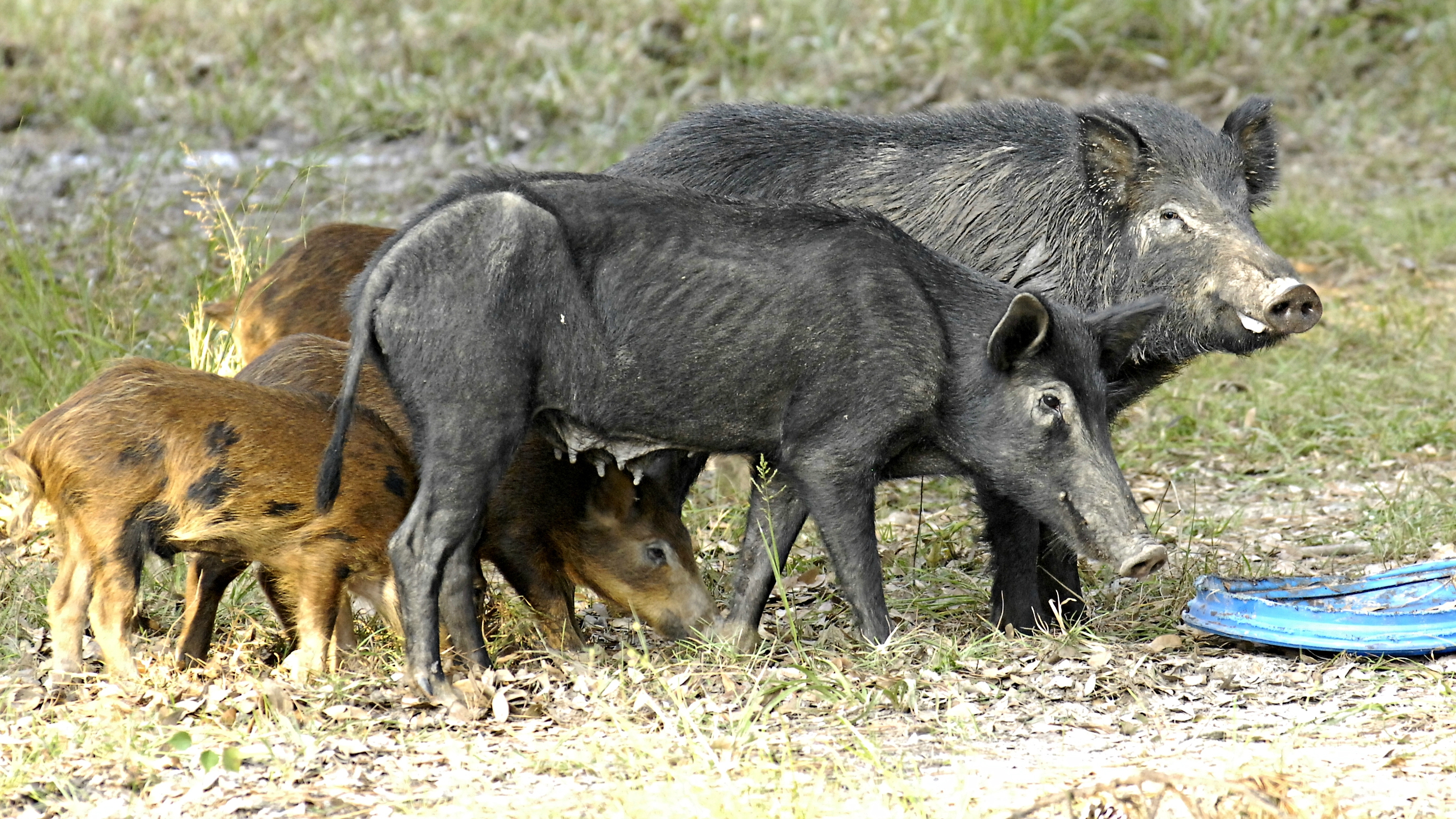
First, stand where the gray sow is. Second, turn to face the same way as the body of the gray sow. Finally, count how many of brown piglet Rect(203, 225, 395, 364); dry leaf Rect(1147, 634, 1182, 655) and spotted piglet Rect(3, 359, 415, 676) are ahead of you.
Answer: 1

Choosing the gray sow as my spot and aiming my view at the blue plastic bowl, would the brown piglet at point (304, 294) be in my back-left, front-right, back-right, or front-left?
back-left

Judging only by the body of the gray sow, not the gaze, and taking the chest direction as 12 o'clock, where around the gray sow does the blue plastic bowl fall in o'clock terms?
The blue plastic bowl is roughly at 12 o'clock from the gray sow.

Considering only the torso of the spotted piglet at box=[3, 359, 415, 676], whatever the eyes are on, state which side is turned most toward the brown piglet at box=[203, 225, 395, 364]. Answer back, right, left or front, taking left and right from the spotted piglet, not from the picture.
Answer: left

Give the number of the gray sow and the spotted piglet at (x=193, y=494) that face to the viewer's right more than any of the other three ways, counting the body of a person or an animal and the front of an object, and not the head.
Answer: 2

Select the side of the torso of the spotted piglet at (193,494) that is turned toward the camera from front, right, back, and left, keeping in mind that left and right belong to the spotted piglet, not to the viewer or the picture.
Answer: right

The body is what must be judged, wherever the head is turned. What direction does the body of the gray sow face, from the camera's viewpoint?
to the viewer's right

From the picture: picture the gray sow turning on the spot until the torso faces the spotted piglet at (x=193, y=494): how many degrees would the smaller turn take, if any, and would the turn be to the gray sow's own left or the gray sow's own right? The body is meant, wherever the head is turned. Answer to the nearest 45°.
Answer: approximately 180°

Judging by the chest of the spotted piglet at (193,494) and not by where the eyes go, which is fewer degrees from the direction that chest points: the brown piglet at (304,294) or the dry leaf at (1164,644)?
the dry leaf

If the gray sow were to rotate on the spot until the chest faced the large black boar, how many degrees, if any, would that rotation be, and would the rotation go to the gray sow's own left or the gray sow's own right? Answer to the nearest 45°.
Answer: approximately 45° to the gray sow's own left
